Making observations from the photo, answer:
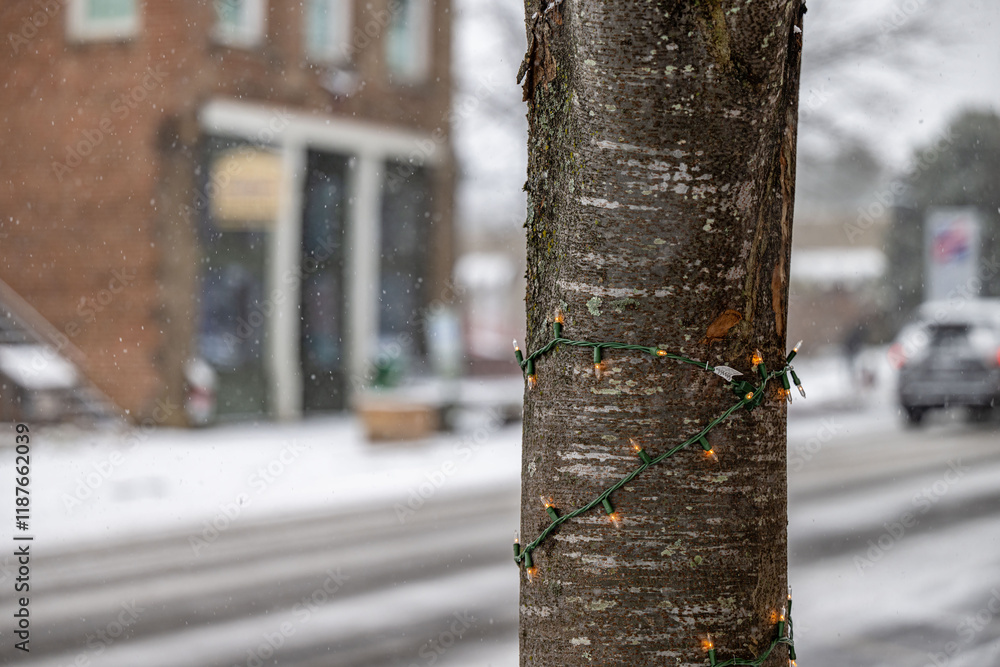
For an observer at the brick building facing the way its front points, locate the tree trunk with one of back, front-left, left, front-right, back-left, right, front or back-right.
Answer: front-right

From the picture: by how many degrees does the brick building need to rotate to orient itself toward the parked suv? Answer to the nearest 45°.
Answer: approximately 45° to its left

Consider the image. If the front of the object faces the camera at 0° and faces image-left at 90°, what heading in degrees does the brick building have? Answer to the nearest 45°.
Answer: approximately 315°
